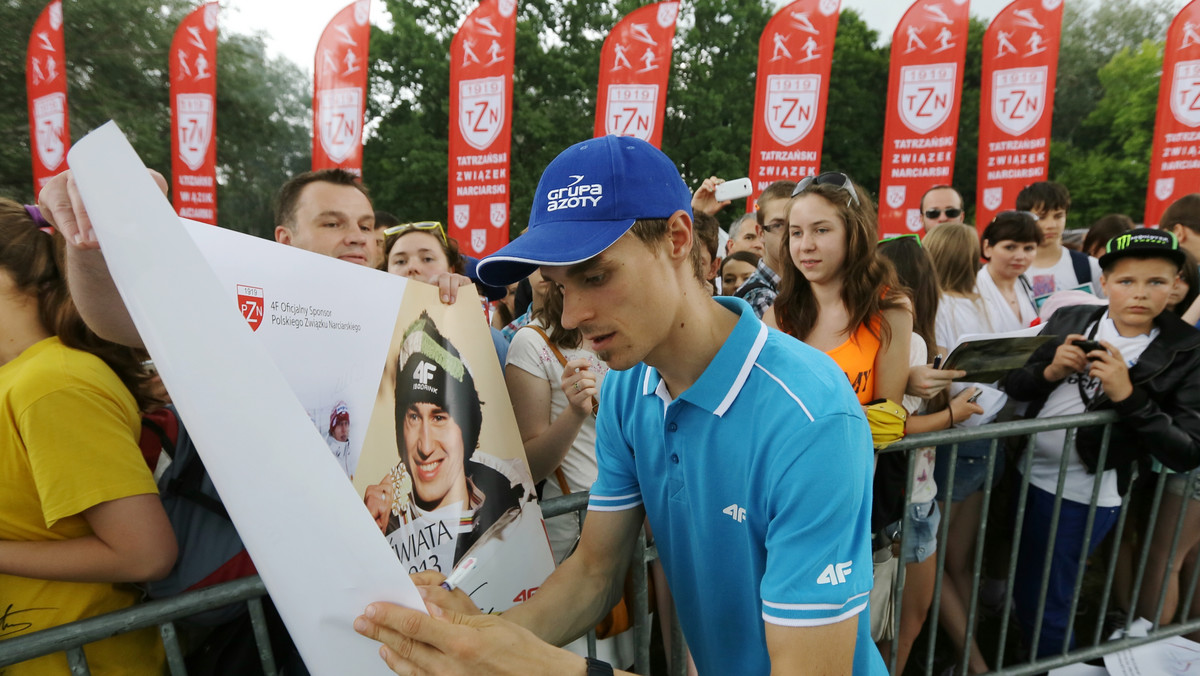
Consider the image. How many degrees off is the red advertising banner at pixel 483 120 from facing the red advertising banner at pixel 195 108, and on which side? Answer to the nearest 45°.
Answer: approximately 135° to its right

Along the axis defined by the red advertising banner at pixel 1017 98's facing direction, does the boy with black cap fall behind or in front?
in front

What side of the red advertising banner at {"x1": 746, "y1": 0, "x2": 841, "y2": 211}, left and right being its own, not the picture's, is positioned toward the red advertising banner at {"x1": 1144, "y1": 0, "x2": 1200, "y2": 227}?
left

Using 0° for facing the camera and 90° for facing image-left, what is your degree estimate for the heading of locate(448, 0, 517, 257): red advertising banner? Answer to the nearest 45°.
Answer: approximately 0°

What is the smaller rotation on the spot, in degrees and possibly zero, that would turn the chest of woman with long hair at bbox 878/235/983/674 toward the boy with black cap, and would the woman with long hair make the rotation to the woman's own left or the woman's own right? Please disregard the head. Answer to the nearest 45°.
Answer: approximately 45° to the woman's own left

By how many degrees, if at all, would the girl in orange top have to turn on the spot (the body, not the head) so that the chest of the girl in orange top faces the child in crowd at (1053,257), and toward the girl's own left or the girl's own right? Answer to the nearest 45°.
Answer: approximately 180°

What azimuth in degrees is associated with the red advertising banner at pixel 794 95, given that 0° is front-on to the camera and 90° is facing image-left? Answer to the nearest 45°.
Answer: approximately 0°
